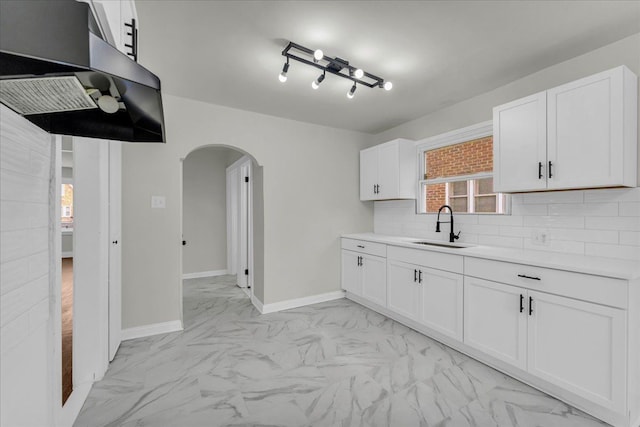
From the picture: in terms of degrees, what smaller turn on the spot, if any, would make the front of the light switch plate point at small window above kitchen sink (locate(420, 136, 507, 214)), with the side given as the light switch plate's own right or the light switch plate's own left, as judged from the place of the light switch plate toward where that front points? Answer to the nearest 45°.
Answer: approximately 45° to the light switch plate's own left

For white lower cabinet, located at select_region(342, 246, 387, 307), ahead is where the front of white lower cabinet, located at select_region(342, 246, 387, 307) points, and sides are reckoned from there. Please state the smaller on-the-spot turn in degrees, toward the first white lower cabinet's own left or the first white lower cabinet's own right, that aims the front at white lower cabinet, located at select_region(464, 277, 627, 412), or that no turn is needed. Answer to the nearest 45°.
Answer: approximately 90° to the first white lower cabinet's own left

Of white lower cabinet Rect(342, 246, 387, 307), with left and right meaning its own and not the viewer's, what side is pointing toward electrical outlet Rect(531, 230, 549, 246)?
left

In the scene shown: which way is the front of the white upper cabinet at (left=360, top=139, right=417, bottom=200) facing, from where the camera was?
facing the viewer and to the left of the viewer

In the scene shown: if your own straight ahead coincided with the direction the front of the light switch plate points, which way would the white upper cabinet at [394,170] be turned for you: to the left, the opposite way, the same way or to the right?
to the right

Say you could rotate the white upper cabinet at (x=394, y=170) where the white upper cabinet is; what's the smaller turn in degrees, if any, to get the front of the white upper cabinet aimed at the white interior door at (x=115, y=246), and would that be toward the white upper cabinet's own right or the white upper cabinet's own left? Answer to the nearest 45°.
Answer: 0° — it already faces it

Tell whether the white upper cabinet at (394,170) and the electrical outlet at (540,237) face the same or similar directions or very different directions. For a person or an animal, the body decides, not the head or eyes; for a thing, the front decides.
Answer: same or similar directions

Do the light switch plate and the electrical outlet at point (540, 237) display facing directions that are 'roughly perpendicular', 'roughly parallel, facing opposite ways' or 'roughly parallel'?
roughly perpendicular

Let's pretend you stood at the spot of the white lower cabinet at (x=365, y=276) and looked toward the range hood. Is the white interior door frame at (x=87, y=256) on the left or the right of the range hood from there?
right

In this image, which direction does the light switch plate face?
toward the camera

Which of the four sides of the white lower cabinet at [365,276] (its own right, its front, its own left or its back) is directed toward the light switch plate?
front

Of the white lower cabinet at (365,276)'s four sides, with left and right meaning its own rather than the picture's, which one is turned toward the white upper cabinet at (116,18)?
front
